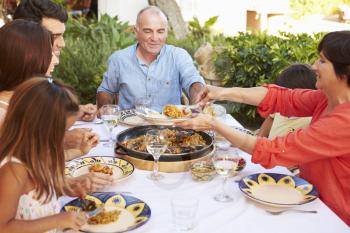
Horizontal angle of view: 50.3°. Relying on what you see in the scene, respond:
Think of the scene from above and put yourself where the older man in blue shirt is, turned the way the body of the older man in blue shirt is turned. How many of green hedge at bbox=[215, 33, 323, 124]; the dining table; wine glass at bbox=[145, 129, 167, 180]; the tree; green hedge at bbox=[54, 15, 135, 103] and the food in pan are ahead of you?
3

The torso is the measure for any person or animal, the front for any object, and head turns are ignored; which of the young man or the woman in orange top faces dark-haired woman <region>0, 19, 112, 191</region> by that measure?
the woman in orange top

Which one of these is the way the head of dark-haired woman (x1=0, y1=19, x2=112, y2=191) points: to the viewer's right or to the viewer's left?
to the viewer's right

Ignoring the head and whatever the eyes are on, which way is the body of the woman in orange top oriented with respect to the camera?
to the viewer's left

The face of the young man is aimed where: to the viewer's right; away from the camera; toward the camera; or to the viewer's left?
to the viewer's right

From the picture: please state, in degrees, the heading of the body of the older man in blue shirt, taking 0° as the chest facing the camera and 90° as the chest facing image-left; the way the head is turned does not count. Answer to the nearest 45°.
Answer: approximately 0°

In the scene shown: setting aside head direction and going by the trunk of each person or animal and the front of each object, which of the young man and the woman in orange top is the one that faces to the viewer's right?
the young man

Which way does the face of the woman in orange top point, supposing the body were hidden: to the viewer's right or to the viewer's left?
to the viewer's left

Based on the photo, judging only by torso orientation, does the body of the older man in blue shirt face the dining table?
yes

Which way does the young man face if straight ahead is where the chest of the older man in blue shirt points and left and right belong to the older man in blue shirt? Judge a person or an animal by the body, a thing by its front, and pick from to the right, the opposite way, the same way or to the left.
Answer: to the left

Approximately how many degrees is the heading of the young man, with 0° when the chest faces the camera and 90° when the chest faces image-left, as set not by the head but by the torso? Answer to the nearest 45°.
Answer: approximately 270°

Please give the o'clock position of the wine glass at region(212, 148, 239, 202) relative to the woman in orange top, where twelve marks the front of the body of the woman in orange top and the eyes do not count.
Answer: The wine glass is roughly at 11 o'clock from the woman in orange top.
